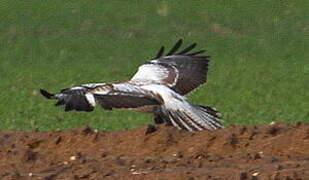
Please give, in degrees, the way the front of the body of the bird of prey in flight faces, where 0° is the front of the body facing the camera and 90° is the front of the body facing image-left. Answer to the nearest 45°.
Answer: approximately 135°
